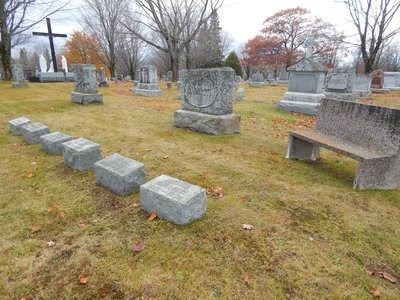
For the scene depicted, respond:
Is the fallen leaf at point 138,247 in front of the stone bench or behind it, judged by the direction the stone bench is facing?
in front

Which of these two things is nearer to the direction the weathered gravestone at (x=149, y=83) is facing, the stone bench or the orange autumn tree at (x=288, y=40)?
the stone bench

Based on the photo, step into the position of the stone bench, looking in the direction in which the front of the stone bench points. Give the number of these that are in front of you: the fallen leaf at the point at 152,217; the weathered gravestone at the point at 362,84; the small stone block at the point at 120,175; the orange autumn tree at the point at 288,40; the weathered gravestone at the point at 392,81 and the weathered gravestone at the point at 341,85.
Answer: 2

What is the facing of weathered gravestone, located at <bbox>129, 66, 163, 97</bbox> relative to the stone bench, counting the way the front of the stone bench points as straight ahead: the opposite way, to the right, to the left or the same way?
to the left

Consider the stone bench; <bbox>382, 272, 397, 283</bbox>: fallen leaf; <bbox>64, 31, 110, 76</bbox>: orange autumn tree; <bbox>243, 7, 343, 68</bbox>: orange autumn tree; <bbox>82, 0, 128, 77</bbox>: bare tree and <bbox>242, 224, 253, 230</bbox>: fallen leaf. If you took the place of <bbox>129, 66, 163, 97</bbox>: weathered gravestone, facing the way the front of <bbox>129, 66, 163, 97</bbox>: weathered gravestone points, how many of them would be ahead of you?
3

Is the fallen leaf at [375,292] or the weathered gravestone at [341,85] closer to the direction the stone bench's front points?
the fallen leaf

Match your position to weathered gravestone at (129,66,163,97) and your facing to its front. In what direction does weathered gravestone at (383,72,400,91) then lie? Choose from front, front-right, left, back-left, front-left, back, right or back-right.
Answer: left

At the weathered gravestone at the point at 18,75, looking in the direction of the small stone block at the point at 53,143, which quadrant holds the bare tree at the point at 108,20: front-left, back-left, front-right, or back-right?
back-left

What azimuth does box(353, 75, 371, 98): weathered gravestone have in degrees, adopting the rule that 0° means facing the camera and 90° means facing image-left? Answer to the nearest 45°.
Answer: approximately 0°

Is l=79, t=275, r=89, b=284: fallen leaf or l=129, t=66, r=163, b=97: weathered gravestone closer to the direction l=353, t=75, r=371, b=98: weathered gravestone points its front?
the fallen leaf

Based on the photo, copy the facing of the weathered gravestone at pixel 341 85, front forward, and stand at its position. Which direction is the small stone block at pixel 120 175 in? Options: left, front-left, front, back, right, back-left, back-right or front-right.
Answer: front

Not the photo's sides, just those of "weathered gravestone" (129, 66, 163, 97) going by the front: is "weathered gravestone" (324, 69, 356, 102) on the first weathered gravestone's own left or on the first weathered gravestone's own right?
on the first weathered gravestone's own left

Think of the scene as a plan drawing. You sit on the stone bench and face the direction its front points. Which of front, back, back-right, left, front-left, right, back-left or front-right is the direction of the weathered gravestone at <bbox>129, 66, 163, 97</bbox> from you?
right

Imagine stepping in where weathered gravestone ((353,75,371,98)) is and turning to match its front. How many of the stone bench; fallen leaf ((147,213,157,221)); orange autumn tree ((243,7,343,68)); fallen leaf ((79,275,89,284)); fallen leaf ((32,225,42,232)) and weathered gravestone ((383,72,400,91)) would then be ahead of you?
4

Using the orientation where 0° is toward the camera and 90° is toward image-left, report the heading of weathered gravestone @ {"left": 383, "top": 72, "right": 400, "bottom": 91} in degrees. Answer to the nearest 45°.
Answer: approximately 0°

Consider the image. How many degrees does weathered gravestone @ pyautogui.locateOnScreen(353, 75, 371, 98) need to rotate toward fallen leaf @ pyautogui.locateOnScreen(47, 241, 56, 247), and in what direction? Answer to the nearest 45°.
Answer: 0° — it already faces it

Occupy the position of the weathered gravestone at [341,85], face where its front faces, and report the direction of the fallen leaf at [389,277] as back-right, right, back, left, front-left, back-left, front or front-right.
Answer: front

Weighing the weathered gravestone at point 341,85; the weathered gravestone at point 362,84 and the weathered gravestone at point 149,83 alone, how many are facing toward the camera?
3

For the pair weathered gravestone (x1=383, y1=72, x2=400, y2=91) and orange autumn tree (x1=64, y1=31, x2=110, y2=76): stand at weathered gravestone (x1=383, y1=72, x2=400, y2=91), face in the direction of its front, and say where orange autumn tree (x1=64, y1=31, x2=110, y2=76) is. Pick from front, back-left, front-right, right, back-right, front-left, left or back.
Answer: right
